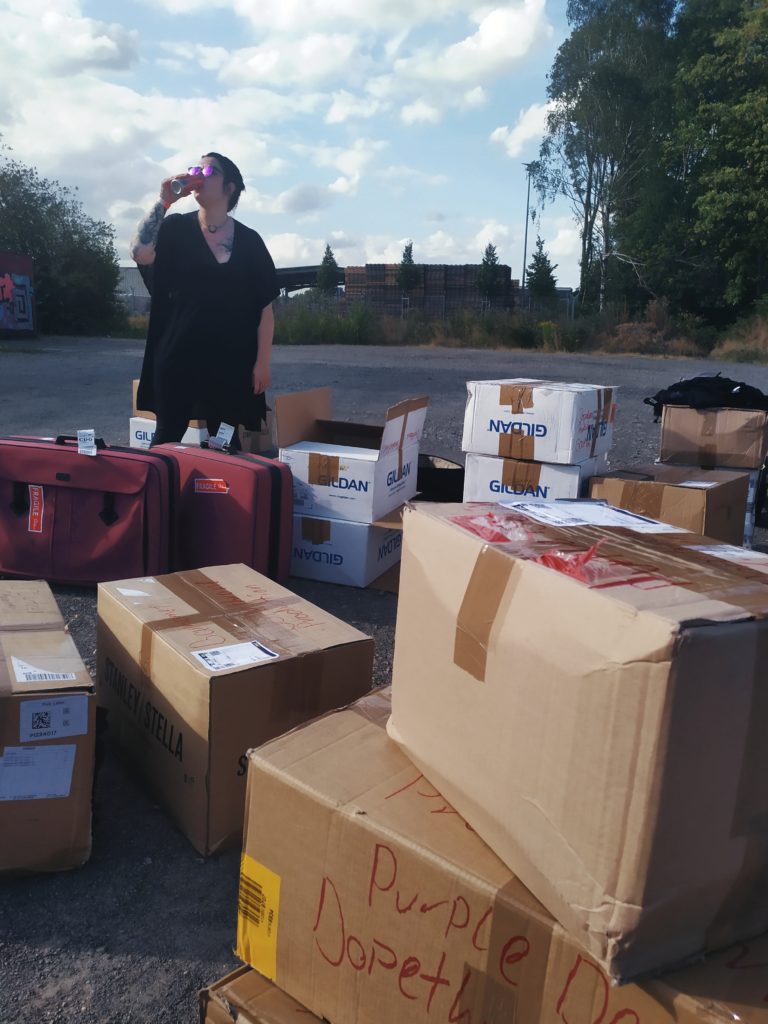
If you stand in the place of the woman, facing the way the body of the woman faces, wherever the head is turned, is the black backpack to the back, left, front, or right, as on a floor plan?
left

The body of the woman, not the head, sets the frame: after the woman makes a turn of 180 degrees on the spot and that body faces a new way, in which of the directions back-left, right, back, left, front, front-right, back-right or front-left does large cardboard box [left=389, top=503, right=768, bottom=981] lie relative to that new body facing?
back

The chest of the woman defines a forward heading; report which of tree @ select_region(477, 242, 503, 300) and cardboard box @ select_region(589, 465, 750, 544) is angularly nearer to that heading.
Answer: the cardboard box

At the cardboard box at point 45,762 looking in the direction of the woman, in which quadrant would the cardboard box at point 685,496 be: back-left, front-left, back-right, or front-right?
front-right

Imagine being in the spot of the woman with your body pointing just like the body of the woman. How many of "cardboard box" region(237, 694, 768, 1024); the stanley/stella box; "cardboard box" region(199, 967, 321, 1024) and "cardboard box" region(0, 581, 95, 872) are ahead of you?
4

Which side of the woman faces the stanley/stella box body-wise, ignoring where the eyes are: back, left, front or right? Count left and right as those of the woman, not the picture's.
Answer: front

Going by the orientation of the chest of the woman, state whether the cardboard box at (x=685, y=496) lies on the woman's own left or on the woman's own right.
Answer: on the woman's own left

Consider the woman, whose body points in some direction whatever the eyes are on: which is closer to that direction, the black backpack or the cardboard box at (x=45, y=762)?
the cardboard box

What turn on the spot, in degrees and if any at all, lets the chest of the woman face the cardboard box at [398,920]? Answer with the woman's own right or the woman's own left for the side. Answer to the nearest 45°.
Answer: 0° — they already face it

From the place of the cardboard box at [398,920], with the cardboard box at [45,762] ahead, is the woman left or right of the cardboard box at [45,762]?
right

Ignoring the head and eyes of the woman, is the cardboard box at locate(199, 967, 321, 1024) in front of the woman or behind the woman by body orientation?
in front

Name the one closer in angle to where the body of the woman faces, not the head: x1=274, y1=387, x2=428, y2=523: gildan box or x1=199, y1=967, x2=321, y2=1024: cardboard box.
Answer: the cardboard box

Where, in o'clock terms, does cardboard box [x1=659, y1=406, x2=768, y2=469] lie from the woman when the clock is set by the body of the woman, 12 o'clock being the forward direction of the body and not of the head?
The cardboard box is roughly at 9 o'clock from the woman.

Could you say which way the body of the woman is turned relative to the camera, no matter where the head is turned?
toward the camera

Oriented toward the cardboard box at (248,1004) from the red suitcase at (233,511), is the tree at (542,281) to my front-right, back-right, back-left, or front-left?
back-left
